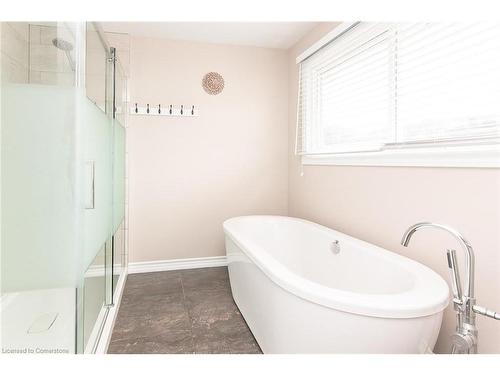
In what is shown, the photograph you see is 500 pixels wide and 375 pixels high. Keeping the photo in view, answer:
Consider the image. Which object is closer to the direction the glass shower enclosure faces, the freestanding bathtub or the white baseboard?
the freestanding bathtub

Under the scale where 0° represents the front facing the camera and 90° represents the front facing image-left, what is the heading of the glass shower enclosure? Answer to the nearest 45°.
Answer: approximately 270°

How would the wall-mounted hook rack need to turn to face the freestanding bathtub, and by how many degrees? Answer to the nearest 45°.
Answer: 0° — it already faces it

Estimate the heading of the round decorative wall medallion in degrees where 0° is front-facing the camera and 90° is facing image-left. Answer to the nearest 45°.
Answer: approximately 0°

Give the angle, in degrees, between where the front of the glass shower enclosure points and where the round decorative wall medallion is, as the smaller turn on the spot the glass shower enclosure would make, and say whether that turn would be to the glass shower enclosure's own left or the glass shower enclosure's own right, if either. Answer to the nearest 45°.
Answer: approximately 45° to the glass shower enclosure's own left

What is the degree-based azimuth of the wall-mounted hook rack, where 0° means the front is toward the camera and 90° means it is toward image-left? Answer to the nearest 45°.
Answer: approximately 0°

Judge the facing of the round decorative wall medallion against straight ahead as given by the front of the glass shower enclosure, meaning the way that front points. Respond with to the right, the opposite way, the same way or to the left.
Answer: to the right

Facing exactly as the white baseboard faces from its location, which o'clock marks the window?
The window is roughly at 11 o'clock from the white baseboard.

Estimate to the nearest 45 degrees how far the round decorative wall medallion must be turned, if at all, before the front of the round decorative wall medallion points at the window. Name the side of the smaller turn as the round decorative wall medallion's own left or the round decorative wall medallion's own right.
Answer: approximately 45° to the round decorative wall medallion's own left

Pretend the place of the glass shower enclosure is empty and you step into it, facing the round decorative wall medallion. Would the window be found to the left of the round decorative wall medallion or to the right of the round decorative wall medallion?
right

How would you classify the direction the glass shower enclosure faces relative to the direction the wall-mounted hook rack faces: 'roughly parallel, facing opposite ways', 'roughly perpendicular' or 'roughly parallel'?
roughly perpendicular

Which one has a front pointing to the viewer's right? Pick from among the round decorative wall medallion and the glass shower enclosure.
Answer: the glass shower enclosure
